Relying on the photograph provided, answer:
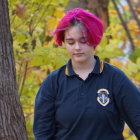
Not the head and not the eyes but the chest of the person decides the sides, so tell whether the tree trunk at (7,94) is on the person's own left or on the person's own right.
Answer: on the person's own right

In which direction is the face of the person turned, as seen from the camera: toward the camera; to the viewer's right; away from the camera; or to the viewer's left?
toward the camera

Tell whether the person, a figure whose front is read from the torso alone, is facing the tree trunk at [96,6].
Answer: no

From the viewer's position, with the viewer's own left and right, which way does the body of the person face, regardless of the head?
facing the viewer
